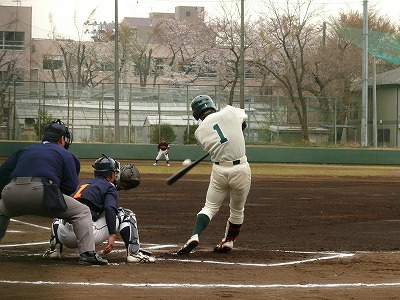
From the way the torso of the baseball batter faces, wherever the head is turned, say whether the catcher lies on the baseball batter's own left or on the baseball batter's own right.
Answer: on the baseball batter's own left

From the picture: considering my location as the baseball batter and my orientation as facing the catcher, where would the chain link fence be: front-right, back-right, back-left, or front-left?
back-right

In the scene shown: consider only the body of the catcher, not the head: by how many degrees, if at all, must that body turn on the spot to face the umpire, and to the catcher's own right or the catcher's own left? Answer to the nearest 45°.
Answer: approximately 180°

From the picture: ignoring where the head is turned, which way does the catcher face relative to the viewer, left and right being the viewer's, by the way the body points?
facing away from the viewer and to the right of the viewer

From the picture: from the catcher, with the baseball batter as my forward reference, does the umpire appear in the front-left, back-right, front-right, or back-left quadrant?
back-right

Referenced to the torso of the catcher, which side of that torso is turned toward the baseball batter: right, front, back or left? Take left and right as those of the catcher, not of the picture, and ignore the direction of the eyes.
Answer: front

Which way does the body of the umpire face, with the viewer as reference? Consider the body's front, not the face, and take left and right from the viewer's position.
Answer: facing away from the viewer and to the right of the viewer

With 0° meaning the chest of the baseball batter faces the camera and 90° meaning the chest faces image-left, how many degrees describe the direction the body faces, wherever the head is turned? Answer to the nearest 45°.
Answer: approximately 180°

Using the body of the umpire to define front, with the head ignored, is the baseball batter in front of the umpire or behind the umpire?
in front

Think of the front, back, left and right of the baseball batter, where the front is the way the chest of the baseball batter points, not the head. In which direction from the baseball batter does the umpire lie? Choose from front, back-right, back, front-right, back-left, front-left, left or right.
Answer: back-left

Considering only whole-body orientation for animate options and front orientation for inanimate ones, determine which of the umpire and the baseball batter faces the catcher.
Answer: the umpire

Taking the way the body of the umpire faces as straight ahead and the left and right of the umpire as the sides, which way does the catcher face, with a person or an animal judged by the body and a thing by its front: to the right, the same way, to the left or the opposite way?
the same way

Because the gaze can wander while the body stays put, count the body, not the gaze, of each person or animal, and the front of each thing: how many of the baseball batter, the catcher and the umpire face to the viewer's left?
0

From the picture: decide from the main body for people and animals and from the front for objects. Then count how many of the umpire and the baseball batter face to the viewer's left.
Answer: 0

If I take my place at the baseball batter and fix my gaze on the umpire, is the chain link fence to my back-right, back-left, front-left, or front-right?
back-right

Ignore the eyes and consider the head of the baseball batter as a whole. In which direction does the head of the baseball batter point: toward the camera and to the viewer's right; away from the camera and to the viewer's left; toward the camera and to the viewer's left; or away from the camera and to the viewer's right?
away from the camera and to the viewer's left
